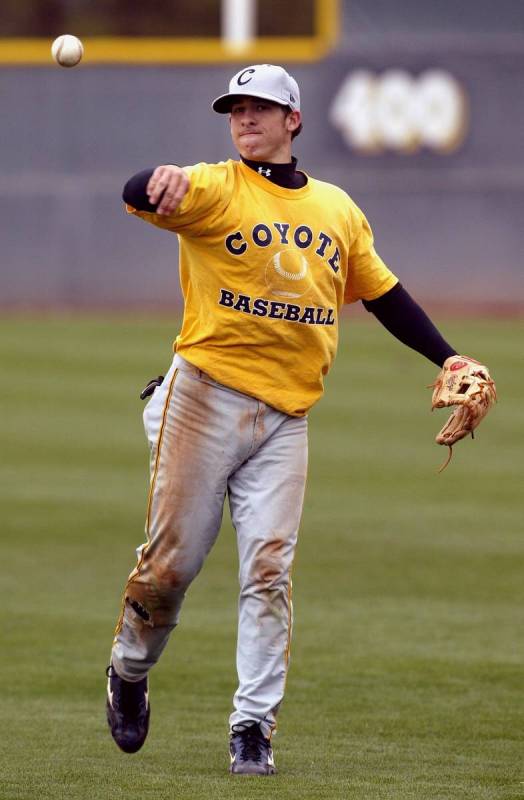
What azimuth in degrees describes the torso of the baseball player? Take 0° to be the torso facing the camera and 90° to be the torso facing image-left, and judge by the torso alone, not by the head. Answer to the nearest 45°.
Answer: approximately 0°

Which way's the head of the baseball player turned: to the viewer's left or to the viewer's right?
to the viewer's left
